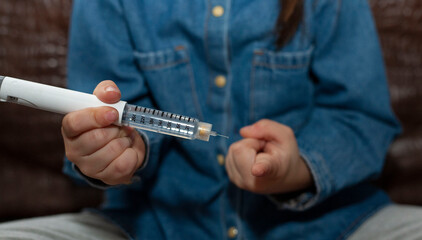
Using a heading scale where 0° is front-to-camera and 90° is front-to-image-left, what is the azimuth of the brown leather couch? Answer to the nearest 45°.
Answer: approximately 0°
